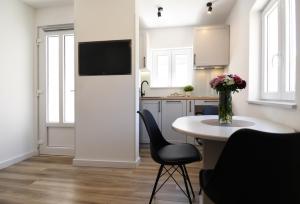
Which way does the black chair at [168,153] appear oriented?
to the viewer's right

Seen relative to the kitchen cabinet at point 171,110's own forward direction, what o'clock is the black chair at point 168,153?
The black chair is roughly at 12 o'clock from the kitchen cabinet.

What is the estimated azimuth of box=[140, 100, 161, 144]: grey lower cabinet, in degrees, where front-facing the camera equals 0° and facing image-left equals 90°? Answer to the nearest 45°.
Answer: approximately 0°

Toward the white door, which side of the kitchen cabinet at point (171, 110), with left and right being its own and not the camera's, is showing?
right

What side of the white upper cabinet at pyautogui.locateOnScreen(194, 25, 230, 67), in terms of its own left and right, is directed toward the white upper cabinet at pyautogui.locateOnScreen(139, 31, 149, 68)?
right

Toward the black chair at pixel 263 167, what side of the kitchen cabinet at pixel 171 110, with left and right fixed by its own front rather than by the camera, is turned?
front

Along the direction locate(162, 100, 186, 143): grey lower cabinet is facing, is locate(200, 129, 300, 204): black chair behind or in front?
in front

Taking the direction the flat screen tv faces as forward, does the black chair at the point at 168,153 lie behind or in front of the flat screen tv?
in front

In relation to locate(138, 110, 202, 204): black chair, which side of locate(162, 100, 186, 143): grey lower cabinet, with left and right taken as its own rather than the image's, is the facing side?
front

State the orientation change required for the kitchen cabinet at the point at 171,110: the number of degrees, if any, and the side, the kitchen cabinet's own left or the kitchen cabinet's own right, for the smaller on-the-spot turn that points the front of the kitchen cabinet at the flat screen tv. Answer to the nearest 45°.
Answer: approximately 45° to the kitchen cabinet's own right

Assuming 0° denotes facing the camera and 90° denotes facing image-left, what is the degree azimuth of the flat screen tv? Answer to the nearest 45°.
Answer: approximately 0°

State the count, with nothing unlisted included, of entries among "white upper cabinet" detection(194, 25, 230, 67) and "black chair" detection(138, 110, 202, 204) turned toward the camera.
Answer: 1
